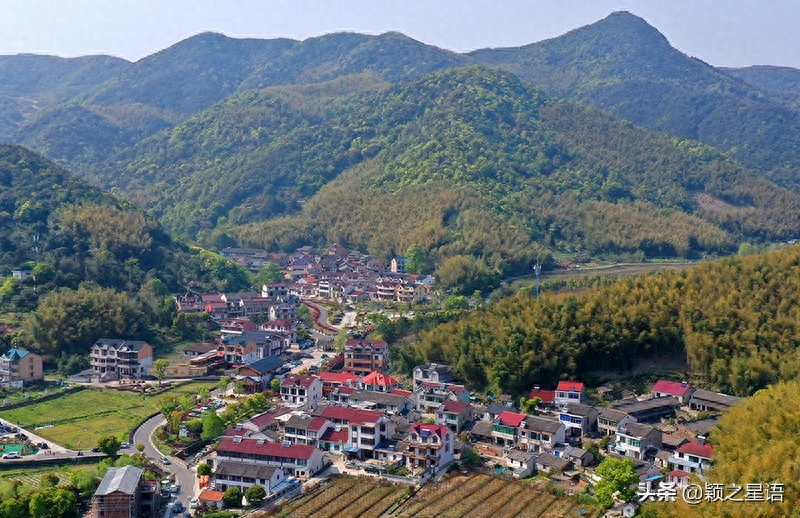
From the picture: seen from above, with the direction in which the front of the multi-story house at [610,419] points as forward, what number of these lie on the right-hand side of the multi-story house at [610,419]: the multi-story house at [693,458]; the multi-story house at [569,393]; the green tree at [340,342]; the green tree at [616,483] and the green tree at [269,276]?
3

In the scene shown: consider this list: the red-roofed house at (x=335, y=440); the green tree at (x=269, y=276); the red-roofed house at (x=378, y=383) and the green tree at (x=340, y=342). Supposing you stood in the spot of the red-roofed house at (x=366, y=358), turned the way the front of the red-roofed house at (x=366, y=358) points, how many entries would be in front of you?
2

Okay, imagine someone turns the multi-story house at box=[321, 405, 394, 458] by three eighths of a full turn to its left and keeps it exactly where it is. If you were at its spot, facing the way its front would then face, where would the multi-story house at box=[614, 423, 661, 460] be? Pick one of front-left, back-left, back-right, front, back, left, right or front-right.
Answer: front

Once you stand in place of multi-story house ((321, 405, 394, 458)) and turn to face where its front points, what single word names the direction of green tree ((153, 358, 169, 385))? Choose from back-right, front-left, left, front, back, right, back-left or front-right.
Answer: right

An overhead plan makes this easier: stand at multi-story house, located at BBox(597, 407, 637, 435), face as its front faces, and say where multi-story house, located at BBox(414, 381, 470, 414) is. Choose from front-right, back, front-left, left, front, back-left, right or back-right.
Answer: front-right

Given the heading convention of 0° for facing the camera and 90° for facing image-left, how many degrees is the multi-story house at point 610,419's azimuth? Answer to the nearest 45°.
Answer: approximately 45°

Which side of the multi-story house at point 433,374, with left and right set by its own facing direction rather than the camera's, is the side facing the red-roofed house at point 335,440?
front

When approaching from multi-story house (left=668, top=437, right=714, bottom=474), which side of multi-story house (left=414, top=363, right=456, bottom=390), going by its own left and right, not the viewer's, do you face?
left

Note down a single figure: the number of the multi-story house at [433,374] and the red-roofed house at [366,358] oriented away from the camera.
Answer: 0

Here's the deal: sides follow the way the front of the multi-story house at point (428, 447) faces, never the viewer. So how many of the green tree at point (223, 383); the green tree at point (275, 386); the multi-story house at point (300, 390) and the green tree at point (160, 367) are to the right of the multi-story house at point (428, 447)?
4

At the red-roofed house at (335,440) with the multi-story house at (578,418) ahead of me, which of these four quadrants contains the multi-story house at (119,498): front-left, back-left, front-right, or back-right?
back-right

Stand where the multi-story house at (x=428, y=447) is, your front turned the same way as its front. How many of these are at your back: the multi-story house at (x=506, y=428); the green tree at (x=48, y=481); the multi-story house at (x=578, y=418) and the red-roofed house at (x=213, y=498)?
2

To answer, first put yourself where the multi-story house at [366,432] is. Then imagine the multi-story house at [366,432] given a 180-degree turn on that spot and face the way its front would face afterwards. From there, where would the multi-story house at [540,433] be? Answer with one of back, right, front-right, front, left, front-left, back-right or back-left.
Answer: front-right

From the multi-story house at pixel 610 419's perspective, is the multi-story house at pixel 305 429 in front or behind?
in front

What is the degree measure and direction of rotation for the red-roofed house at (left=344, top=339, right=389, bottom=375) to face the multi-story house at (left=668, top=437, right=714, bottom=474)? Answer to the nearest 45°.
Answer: approximately 45° to its left

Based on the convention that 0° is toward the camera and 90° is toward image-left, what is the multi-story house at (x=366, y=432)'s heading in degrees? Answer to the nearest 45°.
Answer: approximately 45°

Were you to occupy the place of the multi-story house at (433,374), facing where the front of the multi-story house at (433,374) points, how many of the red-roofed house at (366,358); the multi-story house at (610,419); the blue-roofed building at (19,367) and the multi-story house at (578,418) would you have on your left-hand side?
2

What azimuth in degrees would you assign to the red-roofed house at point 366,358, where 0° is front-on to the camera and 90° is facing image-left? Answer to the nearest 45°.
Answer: approximately 0°

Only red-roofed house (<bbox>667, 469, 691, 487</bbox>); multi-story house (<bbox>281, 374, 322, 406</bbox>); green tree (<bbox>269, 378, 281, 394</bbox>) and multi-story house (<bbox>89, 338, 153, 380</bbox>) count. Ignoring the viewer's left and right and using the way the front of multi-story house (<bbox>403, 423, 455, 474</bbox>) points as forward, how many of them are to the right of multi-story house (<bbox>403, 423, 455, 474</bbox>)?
3
